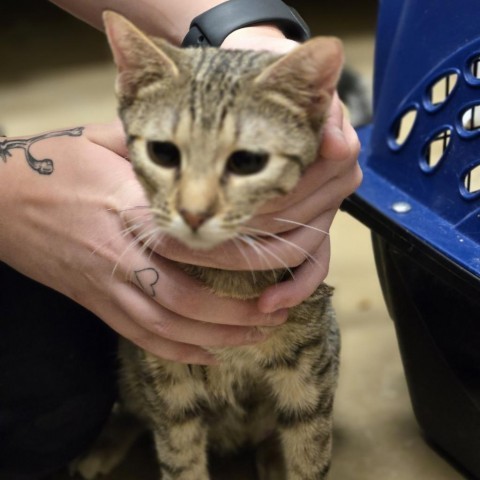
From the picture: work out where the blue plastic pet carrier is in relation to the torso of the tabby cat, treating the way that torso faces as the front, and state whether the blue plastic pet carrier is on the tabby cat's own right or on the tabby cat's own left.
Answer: on the tabby cat's own left

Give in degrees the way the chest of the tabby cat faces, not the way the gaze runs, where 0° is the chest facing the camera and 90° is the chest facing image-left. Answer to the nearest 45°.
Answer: approximately 0°

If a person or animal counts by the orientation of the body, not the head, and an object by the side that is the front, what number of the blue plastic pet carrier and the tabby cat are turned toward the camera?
1
